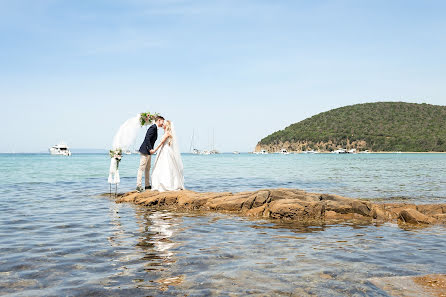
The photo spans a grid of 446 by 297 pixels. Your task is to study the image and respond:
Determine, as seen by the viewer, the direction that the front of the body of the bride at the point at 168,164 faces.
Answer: to the viewer's left

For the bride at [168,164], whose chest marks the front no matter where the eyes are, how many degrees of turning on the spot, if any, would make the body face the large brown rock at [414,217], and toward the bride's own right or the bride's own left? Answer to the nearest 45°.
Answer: approximately 135° to the bride's own left
